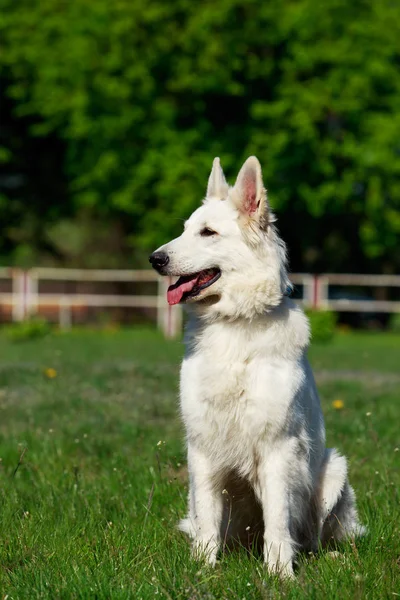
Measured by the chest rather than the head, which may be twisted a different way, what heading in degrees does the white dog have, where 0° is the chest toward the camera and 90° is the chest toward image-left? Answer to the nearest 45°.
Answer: approximately 45°

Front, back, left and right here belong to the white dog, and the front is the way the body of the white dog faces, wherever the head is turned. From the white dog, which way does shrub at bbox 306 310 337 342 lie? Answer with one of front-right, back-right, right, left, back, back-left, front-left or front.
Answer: back-right

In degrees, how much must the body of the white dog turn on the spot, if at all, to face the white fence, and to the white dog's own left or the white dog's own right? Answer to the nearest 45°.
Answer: approximately 135° to the white dog's own right
